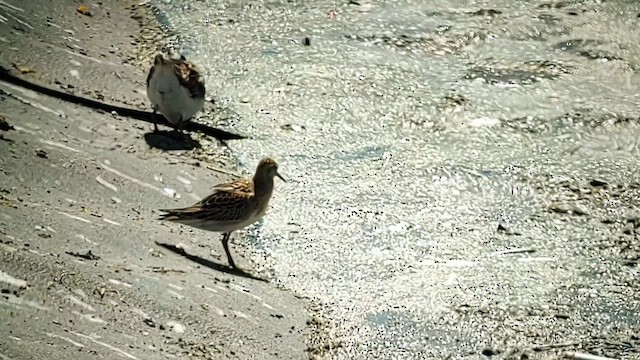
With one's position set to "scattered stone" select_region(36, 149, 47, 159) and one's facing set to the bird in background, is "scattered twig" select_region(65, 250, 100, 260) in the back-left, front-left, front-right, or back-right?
back-right

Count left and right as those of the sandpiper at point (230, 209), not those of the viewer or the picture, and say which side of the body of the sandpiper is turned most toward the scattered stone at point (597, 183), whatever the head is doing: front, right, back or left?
front

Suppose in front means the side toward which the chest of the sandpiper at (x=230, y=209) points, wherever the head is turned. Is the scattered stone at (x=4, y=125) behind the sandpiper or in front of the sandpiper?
behind

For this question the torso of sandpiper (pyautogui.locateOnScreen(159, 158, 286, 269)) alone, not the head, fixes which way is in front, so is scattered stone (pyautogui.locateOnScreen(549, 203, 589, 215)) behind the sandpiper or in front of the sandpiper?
in front

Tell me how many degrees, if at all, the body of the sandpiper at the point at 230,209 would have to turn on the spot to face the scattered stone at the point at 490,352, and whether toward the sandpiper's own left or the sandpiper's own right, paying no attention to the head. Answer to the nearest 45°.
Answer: approximately 45° to the sandpiper's own right

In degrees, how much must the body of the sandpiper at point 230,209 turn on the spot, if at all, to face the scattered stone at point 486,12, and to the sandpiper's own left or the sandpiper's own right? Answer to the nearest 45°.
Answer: approximately 45° to the sandpiper's own left

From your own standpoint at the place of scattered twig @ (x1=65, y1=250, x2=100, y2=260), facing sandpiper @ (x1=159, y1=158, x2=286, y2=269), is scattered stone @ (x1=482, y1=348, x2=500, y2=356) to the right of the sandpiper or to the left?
right

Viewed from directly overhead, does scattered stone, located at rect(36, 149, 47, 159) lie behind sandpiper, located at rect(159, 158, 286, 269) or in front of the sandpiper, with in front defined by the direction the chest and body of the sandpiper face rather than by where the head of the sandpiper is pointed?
behind

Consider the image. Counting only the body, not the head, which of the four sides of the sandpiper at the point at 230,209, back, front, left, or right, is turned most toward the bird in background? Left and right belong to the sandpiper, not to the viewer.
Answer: left

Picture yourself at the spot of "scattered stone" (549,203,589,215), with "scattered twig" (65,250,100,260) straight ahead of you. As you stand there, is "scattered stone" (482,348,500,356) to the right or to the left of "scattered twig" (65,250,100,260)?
left

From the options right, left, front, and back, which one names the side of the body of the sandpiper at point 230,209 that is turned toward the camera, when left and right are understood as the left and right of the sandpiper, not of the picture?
right
